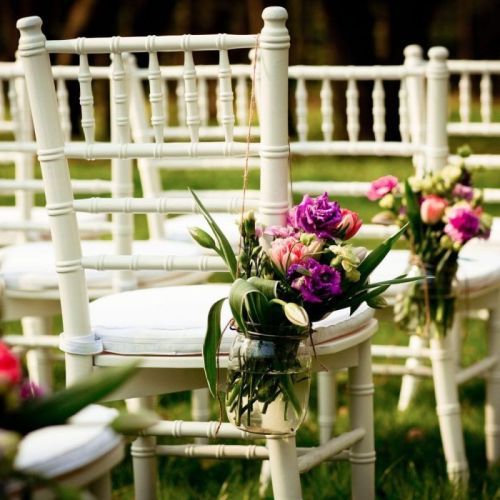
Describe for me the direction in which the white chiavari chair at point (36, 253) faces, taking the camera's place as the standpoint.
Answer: facing away from the viewer and to the right of the viewer

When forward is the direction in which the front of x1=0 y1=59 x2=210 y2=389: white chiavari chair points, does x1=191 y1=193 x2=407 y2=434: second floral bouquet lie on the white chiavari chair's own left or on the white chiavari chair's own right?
on the white chiavari chair's own right

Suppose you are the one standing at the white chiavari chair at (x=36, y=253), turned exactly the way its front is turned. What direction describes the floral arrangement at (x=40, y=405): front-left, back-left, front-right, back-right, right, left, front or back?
back-right

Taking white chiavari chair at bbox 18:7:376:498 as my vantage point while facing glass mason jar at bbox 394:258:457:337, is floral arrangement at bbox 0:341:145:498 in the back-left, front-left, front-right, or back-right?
back-right

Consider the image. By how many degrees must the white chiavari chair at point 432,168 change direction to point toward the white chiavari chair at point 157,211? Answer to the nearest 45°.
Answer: approximately 180°

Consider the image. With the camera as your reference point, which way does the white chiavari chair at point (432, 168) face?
facing away from the viewer and to the right of the viewer

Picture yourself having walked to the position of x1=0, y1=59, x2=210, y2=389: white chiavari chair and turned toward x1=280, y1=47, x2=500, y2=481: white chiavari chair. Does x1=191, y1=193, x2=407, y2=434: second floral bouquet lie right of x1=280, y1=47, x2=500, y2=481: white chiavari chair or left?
right

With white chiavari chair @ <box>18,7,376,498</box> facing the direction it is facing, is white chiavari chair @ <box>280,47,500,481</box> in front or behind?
in front
